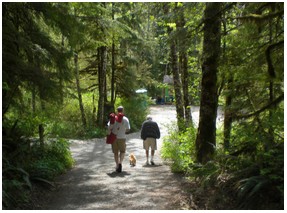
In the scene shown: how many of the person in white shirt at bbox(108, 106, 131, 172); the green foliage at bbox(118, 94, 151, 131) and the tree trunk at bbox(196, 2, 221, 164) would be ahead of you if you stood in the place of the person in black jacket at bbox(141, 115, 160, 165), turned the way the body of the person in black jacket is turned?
1

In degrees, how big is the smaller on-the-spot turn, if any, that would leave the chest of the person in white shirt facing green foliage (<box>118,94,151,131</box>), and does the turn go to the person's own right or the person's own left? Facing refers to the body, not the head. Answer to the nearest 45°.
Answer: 0° — they already face it

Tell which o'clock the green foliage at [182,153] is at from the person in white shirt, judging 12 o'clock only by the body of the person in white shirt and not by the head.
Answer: The green foliage is roughly at 3 o'clock from the person in white shirt.

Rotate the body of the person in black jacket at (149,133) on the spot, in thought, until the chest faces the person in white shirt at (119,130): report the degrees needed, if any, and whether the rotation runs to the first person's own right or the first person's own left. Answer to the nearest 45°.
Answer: approximately 135° to the first person's own left

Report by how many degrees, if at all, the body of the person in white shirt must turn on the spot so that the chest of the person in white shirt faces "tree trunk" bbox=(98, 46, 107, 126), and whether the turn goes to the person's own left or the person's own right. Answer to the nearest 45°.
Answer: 0° — they already face it

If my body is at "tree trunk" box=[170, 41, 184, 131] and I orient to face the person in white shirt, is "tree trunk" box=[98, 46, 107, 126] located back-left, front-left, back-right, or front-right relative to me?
back-right

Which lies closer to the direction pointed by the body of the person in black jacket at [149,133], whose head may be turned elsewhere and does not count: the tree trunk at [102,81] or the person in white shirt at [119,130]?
the tree trunk

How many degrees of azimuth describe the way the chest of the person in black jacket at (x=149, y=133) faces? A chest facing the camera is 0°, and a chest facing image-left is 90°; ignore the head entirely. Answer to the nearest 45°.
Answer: approximately 180°

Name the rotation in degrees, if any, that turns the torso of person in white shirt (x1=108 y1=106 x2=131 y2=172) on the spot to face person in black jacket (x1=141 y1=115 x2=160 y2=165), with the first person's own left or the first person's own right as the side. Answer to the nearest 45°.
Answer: approximately 45° to the first person's own right

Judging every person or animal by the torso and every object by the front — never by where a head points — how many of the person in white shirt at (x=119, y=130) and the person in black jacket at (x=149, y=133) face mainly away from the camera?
2

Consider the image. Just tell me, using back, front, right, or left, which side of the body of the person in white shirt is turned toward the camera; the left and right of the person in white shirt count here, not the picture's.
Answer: back

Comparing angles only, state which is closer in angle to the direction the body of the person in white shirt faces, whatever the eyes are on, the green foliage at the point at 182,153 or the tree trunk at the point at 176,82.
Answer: the tree trunk
